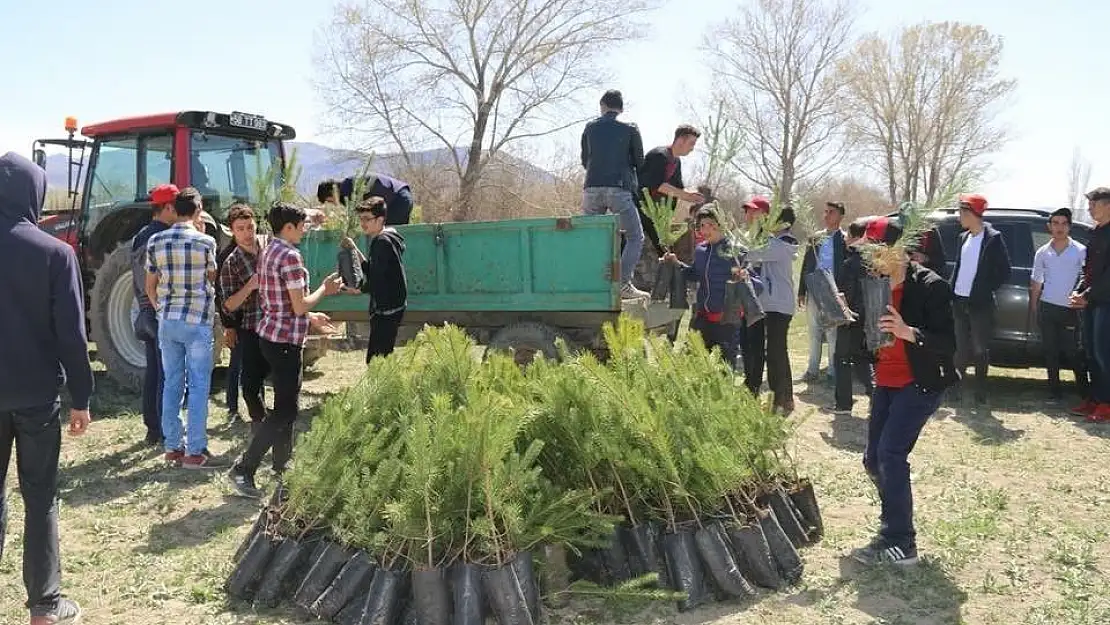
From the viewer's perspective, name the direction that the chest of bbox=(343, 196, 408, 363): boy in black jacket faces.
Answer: to the viewer's left

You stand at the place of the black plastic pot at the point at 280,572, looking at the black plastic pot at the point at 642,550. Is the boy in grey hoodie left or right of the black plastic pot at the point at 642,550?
left

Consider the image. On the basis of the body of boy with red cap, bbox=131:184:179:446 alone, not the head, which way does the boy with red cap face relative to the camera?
to the viewer's right

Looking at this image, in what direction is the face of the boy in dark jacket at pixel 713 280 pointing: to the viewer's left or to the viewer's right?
to the viewer's left

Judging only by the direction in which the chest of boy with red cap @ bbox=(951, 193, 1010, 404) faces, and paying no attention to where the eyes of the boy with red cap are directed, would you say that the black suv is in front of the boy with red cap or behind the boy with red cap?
behind

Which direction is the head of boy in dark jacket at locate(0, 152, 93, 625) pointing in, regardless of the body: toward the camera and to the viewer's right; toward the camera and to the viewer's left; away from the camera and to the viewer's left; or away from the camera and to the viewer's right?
away from the camera and to the viewer's right

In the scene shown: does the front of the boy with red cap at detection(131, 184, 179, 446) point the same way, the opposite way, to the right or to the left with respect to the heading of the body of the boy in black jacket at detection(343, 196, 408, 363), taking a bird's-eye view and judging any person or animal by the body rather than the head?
the opposite way

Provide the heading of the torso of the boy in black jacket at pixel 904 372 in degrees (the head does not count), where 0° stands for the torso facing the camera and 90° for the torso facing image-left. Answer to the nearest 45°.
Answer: approximately 90°

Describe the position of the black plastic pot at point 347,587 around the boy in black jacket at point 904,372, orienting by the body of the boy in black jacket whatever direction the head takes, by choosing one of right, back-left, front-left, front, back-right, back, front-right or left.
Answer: front-left

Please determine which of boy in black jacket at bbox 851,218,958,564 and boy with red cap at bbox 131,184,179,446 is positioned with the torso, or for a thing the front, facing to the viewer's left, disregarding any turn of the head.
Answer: the boy in black jacket
